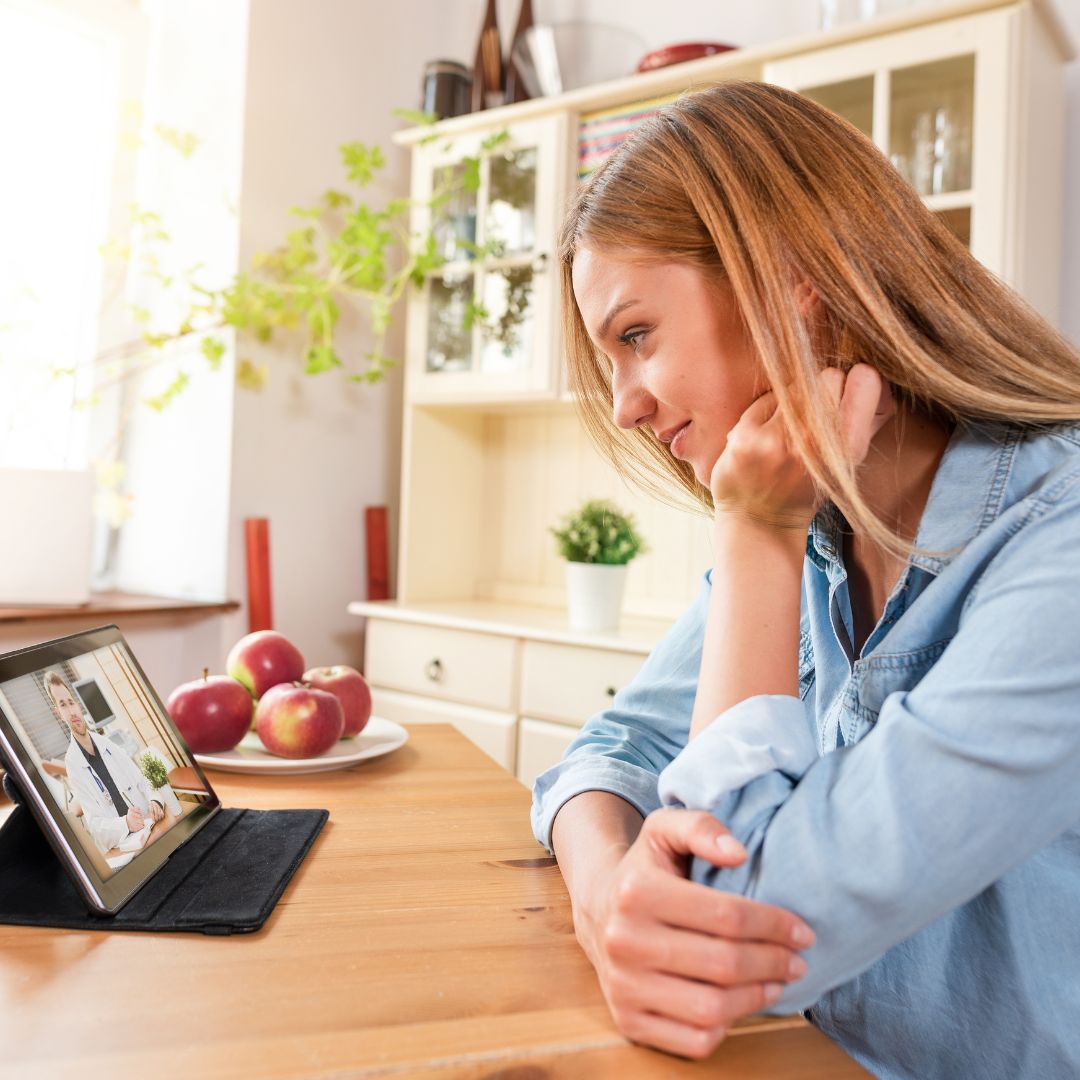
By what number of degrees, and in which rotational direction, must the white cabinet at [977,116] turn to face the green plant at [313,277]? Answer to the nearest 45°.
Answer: approximately 45° to its right

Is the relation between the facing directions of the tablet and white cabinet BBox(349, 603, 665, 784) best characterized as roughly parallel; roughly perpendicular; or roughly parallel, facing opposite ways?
roughly perpendicular

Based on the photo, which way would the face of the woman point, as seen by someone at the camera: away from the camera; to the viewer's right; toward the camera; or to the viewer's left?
to the viewer's left

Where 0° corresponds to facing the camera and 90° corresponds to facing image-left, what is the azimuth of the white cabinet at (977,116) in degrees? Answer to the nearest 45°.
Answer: approximately 45°

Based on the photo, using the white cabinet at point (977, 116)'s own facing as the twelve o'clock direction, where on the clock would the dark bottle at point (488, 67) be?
The dark bottle is roughly at 2 o'clock from the white cabinet.

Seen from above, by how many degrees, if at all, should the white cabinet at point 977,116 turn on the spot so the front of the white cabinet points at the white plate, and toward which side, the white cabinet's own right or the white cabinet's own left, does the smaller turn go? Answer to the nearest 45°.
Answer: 0° — it already faces it

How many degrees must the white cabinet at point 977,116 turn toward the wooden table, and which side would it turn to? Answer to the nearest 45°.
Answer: approximately 45° to its left

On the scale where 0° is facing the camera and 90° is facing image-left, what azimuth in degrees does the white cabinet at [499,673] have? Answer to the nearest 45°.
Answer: approximately 45°

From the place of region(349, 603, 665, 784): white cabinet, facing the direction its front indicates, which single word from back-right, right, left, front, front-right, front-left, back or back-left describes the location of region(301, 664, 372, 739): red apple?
front-left

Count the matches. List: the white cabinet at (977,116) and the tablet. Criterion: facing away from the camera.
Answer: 0
